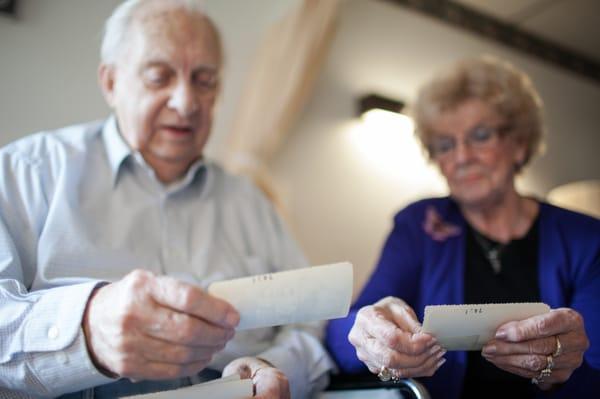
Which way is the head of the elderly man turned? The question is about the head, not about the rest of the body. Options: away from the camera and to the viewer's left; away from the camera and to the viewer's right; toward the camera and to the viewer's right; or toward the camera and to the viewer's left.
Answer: toward the camera and to the viewer's right

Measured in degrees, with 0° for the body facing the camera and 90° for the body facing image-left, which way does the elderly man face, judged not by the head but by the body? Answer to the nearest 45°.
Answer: approximately 315°
